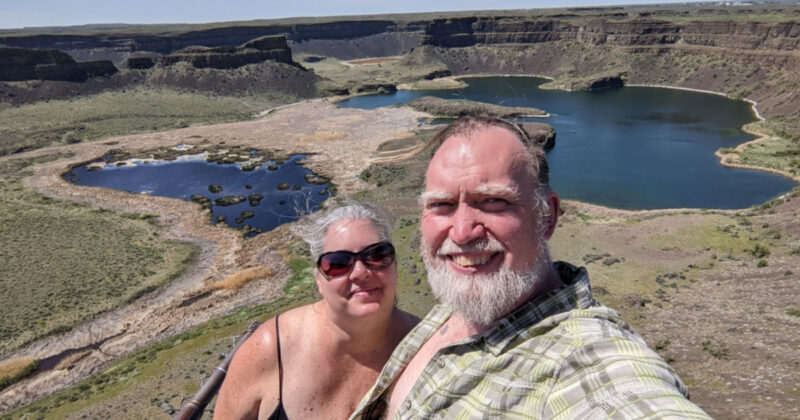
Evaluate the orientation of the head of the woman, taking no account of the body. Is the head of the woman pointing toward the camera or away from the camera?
toward the camera

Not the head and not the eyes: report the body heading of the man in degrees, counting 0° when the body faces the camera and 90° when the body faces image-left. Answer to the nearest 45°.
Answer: approximately 45°

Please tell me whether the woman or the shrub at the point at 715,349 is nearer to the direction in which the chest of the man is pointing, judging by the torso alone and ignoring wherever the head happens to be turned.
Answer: the woman

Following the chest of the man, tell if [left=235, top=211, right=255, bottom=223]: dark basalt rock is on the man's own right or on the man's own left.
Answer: on the man's own right

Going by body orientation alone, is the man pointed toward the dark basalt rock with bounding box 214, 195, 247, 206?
no

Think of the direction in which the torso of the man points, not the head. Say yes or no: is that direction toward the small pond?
no

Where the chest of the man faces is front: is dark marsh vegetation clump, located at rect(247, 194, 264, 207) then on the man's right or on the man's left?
on the man's right

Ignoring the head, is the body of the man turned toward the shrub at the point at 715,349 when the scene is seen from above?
no
